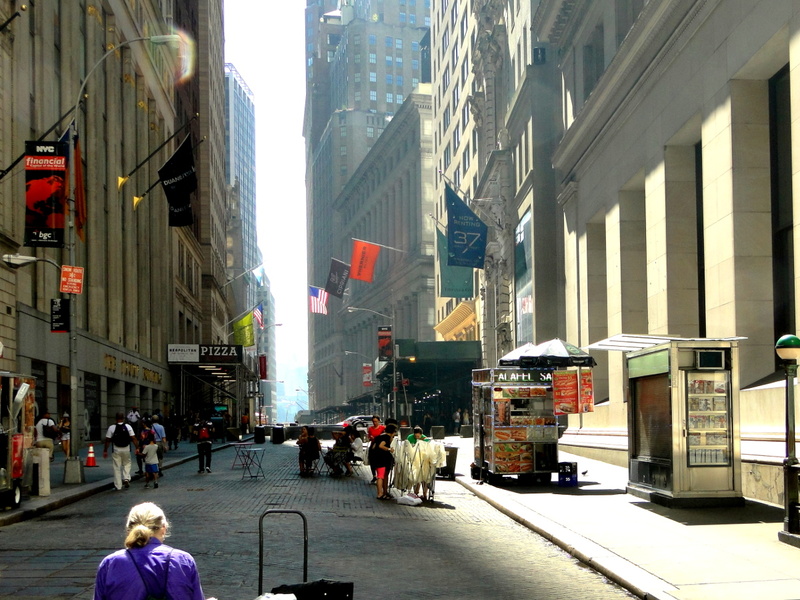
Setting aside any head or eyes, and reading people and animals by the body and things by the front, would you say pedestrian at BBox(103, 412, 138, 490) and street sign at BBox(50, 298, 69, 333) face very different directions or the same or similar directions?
very different directions

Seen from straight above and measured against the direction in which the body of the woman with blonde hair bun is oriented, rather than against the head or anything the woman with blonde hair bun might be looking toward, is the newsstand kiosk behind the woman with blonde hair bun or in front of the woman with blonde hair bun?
in front

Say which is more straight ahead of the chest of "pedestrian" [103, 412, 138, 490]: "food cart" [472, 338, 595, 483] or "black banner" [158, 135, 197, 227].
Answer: the black banner

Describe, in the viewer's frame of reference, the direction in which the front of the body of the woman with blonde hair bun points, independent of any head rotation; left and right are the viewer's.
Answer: facing away from the viewer

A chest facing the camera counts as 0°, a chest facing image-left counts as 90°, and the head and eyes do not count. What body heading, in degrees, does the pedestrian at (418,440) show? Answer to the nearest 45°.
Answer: approximately 0°

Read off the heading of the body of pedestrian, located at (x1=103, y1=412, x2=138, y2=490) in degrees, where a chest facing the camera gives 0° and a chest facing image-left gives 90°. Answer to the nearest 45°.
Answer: approximately 180°

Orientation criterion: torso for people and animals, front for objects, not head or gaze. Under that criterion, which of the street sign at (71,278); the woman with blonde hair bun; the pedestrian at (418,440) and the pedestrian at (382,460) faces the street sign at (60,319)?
the woman with blonde hair bun

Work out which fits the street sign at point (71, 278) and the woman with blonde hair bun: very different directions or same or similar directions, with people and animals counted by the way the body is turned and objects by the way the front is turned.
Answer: very different directions
